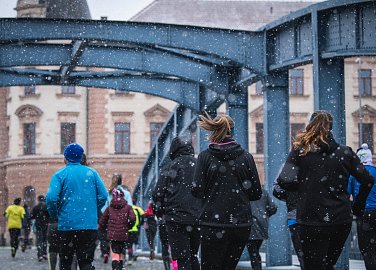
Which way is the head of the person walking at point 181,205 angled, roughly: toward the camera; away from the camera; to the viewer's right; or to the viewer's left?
away from the camera

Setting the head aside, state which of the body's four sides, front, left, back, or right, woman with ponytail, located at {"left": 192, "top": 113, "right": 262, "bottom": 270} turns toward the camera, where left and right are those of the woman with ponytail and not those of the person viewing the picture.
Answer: back

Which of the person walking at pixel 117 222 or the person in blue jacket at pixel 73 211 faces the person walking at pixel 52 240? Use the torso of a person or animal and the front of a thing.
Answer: the person in blue jacket

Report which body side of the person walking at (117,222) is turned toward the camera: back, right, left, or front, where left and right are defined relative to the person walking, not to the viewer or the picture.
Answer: back

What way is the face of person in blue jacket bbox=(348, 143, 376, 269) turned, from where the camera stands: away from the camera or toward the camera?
away from the camera

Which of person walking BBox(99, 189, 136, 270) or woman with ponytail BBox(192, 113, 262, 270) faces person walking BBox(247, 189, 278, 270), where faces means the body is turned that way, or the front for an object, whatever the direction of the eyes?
the woman with ponytail

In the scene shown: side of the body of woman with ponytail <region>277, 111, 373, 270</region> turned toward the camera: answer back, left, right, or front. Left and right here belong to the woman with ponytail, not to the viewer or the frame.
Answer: back

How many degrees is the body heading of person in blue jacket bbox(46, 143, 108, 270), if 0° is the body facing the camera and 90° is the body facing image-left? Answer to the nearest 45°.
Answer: approximately 180°

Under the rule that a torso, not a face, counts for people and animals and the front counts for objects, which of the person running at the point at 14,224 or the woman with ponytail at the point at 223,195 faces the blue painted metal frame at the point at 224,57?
the woman with ponytail

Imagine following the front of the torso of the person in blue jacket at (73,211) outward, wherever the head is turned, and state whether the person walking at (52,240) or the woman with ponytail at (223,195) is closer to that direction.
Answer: the person walking

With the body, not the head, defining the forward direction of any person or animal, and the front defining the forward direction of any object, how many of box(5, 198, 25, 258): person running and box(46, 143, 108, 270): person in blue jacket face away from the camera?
2

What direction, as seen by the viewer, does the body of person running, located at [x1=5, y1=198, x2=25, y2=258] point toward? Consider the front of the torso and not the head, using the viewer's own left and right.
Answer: facing away from the viewer

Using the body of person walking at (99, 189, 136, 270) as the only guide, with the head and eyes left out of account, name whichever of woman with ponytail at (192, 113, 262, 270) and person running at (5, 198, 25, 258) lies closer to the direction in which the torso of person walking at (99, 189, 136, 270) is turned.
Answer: the person running

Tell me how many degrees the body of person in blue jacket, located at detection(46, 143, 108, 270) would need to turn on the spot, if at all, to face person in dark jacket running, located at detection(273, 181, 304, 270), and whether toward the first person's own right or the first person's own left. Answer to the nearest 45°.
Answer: approximately 90° to the first person's own right

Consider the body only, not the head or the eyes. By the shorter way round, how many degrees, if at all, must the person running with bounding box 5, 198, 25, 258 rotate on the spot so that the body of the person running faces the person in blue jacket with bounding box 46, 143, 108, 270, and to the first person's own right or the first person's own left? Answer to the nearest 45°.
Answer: approximately 180°
